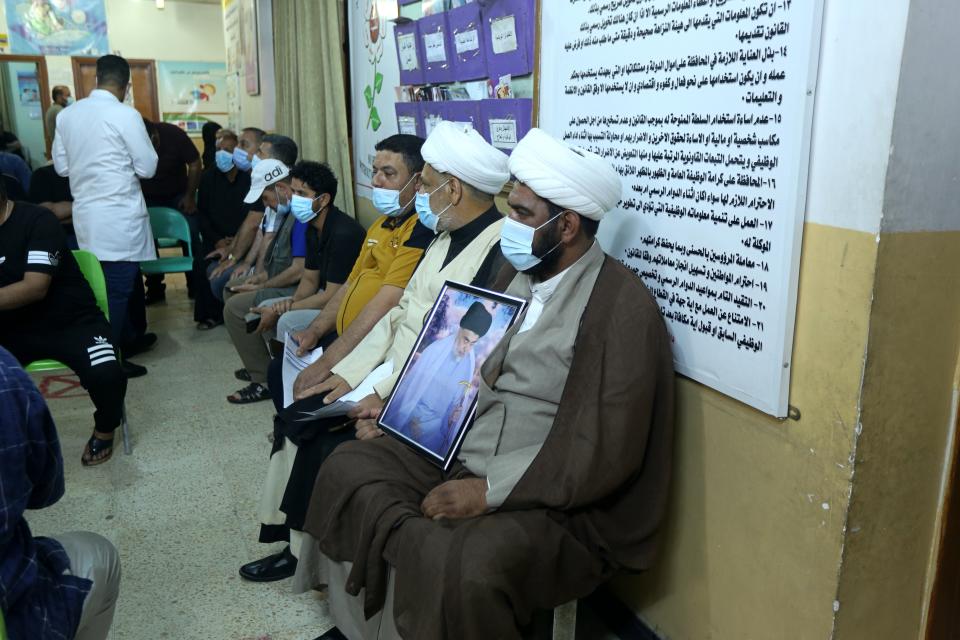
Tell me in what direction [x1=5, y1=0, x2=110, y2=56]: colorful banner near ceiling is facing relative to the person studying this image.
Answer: facing the viewer

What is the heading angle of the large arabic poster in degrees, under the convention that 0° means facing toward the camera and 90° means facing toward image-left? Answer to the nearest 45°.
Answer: approximately 45°

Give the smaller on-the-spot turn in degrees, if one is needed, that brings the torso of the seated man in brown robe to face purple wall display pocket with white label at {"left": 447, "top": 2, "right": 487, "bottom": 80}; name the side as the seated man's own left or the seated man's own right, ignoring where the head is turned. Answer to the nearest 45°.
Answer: approximately 135° to the seated man's own right

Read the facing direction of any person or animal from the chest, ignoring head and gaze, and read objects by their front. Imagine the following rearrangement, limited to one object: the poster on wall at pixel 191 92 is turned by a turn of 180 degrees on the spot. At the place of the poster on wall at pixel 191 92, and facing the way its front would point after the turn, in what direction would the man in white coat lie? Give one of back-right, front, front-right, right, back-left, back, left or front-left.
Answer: back

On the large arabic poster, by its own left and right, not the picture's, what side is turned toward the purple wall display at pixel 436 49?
right

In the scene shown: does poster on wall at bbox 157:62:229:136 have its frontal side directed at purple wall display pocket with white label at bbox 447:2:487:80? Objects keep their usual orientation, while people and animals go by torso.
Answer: yes

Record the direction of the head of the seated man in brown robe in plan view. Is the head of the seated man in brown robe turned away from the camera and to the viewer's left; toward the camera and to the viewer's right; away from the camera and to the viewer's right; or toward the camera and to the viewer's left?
toward the camera and to the viewer's left

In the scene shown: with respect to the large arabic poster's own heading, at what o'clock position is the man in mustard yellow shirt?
The man in mustard yellow shirt is roughly at 3 o'clock from the large arabic poster.

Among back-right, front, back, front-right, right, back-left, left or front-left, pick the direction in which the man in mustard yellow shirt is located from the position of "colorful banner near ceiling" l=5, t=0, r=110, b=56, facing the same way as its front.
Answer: front

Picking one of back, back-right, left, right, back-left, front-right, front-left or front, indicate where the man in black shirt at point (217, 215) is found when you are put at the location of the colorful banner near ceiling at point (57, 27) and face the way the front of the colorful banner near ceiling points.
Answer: front

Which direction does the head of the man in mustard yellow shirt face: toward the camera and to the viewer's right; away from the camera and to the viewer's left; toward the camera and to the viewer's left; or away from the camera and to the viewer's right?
toward the camera and to the viewer's left

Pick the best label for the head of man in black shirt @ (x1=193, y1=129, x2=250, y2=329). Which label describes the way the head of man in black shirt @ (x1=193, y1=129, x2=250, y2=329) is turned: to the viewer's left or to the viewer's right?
to the viewer's left

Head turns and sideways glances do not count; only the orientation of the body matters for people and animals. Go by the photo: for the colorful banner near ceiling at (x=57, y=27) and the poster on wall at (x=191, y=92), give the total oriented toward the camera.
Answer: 2

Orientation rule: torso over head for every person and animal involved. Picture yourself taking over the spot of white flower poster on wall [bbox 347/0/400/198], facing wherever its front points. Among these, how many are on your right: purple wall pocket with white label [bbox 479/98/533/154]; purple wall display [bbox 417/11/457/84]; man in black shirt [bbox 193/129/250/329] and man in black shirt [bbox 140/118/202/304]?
2

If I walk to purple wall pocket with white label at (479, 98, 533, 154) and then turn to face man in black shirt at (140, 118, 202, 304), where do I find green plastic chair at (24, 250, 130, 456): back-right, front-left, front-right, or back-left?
front-left

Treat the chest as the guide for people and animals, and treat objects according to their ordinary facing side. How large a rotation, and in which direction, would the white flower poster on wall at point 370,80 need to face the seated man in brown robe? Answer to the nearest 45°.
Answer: approximately 45° to its left

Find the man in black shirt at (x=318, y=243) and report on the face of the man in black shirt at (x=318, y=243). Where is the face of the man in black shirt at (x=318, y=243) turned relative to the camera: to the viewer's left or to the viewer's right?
to the viewer's left
